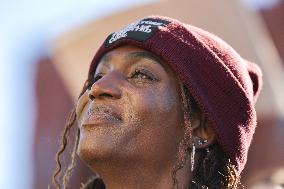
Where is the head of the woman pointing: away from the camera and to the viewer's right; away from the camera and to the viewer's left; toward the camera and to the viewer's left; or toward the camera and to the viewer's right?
toward the camera and to the viewer's left
